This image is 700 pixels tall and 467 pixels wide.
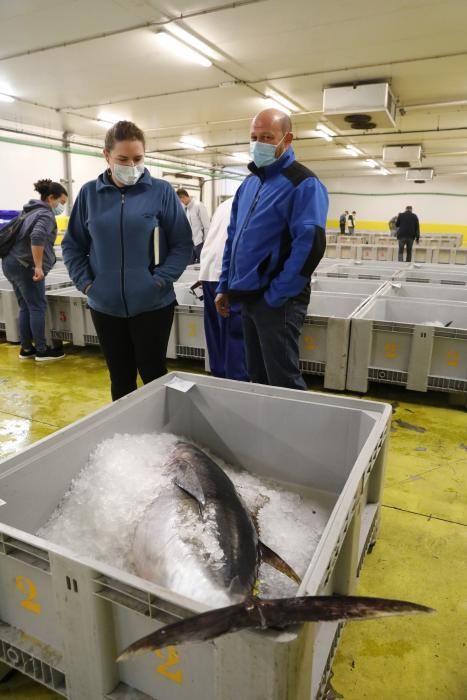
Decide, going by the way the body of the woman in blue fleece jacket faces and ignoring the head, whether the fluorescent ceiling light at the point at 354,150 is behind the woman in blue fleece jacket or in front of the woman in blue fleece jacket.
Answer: behind

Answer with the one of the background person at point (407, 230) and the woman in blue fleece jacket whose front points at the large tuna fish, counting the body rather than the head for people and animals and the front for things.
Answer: the woman in blue fleece jacket

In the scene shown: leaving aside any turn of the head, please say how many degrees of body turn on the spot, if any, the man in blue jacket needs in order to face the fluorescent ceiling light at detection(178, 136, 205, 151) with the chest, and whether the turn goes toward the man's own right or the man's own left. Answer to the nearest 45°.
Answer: approximately 135° to the man's own right

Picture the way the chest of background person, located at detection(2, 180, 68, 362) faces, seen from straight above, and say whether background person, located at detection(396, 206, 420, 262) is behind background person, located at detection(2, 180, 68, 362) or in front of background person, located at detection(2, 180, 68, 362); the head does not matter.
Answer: in front

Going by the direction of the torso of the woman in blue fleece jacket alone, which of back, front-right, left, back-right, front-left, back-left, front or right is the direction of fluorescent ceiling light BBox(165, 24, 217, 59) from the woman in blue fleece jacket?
back

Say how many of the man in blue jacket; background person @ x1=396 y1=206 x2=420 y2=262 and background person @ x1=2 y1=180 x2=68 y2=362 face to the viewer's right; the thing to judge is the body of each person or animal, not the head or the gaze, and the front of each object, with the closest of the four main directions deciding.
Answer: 1

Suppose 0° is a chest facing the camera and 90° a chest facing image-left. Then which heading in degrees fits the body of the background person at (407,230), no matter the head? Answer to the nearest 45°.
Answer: approximately 180°

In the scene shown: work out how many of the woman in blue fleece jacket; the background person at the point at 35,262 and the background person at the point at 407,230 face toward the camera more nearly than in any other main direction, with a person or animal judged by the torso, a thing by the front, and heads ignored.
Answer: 1

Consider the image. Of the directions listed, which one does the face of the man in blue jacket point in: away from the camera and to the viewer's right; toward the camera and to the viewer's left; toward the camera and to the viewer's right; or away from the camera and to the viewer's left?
toward the camera and to the viewer's left

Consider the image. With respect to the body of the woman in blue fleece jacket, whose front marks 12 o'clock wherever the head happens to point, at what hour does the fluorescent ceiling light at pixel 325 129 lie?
The fluorescent ceiling light is roughly at 7 o'clock from the woman in blue fleece jacket.

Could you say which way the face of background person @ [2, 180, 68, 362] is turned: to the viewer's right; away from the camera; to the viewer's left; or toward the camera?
to the viewer's right

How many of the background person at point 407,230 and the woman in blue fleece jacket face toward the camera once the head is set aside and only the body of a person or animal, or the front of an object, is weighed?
1

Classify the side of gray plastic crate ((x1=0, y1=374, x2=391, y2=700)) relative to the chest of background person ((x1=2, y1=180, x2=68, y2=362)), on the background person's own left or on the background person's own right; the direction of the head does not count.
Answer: on the background person's own right

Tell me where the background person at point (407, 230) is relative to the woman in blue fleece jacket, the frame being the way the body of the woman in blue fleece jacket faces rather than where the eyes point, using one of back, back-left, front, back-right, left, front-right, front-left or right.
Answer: back-left

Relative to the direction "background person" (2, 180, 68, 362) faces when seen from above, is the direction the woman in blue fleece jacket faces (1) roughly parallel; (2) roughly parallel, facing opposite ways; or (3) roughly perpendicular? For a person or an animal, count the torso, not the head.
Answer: roughly perpendicular
